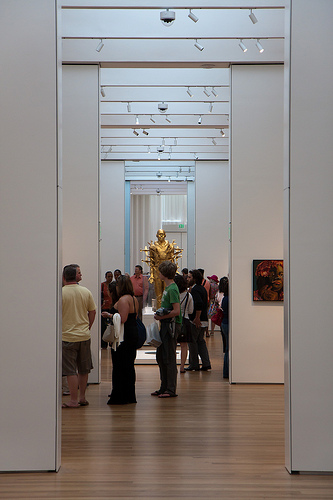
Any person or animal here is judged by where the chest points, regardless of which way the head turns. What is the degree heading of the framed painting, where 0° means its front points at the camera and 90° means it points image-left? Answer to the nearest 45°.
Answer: approximately 0°

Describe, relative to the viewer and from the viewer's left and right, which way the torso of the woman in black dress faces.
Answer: facing away from the viewer and to the left of the viewer

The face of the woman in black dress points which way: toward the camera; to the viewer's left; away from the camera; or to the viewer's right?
away from the camera

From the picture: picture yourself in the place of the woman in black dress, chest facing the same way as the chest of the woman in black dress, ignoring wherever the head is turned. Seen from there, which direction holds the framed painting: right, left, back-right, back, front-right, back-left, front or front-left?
right

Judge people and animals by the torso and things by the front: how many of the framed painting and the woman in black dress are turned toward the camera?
1

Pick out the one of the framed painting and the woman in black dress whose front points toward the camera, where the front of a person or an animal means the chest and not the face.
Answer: the framed painting

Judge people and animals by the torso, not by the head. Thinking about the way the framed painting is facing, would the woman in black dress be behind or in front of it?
in front
